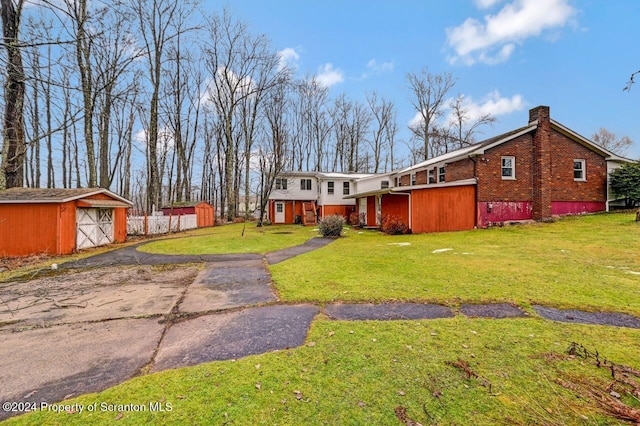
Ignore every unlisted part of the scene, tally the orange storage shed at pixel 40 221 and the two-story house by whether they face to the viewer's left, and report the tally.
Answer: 0

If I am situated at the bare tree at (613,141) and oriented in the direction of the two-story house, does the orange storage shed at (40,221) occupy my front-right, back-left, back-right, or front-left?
front-left

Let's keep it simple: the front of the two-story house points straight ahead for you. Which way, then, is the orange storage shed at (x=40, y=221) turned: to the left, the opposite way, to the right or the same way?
to the left

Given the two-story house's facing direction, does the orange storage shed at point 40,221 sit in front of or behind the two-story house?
in front

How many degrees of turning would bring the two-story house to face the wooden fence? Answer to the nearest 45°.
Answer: approximately 45° to its right

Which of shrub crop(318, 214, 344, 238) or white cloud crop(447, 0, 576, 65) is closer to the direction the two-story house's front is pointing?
the shrub

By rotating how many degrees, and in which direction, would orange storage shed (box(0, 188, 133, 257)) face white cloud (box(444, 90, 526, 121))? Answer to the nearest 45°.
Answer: approximately 45° to its left

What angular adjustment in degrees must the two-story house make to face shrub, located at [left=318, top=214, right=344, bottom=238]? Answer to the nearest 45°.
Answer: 0° — it already faces it

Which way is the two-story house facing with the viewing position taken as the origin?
facing the viewer

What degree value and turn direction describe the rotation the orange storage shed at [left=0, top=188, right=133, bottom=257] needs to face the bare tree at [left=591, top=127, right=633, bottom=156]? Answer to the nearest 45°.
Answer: approximately 45° to its left

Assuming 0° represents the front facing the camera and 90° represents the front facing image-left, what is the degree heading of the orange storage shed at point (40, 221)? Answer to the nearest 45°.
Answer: approximately 315°

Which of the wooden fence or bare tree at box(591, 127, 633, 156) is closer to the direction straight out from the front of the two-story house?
the wooden fence
